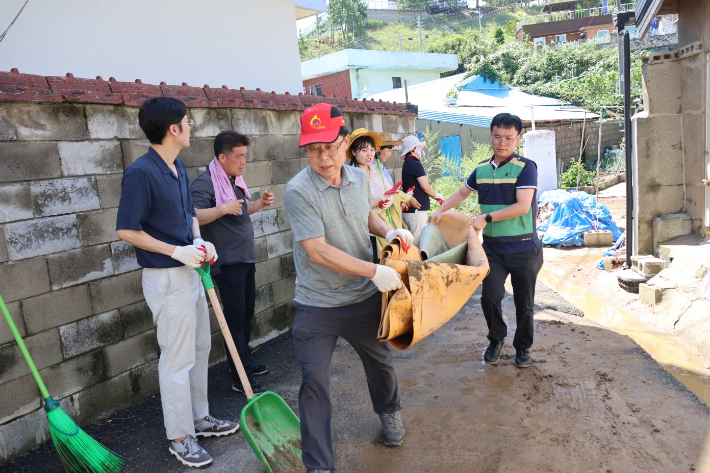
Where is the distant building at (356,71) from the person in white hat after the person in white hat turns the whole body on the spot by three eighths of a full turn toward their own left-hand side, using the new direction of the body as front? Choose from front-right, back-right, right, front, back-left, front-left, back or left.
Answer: front-right

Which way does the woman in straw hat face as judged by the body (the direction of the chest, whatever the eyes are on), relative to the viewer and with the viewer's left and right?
facing the viewer and to the right of the viewer

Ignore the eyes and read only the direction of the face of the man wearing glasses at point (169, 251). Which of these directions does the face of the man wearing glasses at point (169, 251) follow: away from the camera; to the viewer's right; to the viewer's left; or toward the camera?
to the viewer's right

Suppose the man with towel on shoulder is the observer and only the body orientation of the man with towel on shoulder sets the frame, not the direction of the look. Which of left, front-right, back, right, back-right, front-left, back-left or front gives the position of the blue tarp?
front-left

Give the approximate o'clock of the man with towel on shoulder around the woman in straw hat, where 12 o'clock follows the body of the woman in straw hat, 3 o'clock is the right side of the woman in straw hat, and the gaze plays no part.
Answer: The man with towel on shoulder is roughly at 3 o'clock from the woman in straw hat.

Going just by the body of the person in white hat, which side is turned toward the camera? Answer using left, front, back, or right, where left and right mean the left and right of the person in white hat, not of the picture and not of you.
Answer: right

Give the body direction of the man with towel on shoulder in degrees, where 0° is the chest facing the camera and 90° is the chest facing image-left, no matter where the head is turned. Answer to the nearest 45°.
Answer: approximately 270°

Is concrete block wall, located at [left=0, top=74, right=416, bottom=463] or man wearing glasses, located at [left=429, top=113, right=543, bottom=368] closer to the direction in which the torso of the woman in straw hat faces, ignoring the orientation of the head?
the man wearing glasses

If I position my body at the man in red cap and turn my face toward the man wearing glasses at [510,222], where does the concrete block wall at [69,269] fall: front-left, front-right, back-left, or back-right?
back-left

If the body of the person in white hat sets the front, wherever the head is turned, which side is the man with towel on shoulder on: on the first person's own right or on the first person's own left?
on the first person's own right
